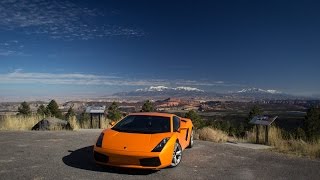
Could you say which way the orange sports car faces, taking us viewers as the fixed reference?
facing the viewer and to the left of the viewer

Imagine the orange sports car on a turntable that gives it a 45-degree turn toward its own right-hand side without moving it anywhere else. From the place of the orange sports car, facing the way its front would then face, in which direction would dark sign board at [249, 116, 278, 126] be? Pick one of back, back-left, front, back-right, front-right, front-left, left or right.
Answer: back-right

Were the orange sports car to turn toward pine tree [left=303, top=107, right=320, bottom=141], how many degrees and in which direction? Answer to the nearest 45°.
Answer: approximately 180°
